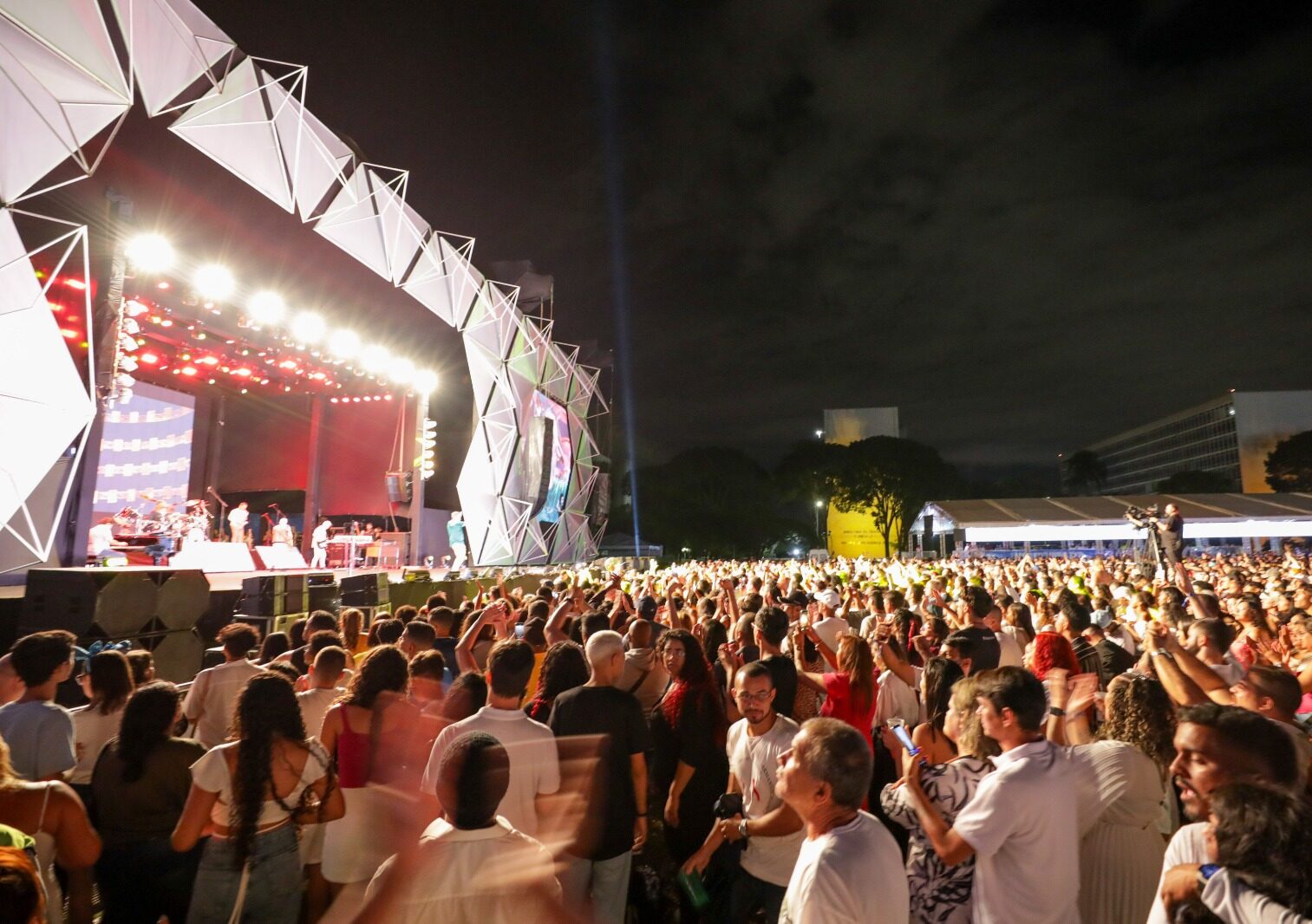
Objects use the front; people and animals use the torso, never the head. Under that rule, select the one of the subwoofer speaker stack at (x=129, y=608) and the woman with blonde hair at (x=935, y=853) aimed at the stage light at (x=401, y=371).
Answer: the woman with blonde hair

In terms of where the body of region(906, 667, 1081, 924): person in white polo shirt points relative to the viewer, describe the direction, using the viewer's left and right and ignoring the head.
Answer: facing away from the viewer and to the left of the viewer

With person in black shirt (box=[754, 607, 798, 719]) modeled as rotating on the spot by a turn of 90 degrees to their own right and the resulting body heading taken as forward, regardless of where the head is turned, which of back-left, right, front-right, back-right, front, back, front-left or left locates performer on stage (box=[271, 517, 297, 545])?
left

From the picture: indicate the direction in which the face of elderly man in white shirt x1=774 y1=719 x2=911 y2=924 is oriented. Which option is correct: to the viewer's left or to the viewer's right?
to the viewer's left

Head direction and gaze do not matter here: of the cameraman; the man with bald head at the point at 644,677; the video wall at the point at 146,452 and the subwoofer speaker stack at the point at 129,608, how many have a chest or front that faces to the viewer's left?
1

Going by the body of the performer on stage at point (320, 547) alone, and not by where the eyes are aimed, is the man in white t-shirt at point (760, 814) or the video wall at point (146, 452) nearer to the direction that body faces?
the man in white t-shirt

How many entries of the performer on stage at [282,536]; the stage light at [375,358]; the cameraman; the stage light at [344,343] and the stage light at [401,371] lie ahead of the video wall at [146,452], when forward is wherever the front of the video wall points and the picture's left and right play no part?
5

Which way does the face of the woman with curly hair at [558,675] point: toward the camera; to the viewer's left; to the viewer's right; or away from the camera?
away from the camera

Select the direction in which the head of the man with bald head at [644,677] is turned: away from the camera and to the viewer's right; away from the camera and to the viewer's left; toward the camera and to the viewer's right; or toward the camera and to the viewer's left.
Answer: away from the camera and to the viewer's left

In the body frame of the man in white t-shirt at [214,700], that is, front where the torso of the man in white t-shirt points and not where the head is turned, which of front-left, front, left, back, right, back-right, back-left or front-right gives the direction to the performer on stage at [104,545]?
front-right

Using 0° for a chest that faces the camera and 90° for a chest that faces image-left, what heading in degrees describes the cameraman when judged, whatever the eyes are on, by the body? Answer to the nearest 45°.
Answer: approximately 90°

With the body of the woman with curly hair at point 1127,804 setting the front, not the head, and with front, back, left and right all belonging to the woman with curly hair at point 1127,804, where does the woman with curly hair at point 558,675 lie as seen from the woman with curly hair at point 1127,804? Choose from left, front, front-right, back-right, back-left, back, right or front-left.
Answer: front-left

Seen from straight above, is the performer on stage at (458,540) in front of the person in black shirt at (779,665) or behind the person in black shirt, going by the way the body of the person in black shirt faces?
in front

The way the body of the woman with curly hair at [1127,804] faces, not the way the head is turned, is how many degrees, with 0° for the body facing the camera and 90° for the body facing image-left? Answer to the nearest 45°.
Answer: approximately 135°
